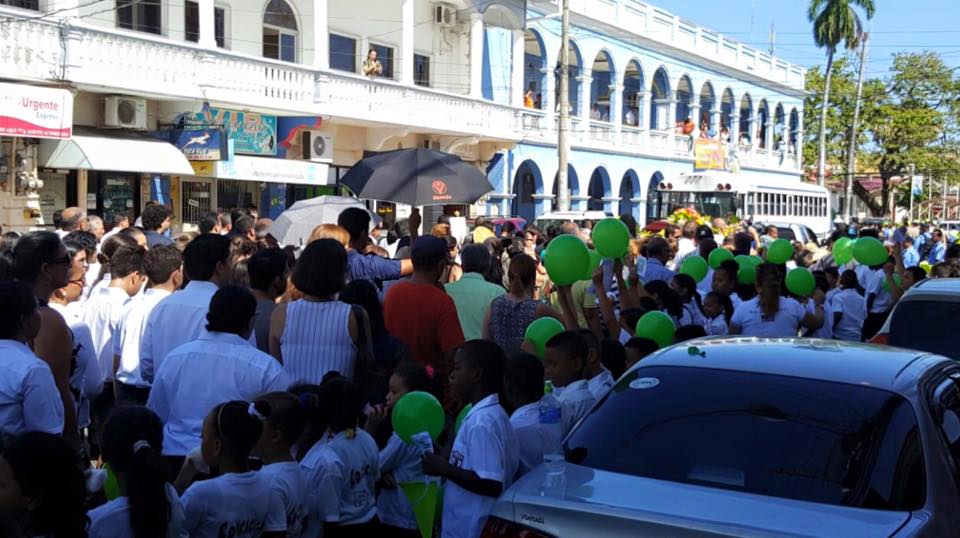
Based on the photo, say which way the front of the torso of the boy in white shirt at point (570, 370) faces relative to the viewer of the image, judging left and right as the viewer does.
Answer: facing to the left of the viewer

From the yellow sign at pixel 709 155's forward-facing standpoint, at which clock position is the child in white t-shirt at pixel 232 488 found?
The child in white t-shirt is roughly at 12 o'clock from the yellow sign.

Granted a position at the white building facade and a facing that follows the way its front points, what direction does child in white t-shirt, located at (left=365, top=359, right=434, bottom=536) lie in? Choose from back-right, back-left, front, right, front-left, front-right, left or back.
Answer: front-right

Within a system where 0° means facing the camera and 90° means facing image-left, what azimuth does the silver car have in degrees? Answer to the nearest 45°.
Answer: approximately 225°

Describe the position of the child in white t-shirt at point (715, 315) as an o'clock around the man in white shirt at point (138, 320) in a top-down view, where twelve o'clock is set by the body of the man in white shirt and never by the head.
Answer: The child in white t-shirt is roughly at 1 o'clock from the man in white shirt.

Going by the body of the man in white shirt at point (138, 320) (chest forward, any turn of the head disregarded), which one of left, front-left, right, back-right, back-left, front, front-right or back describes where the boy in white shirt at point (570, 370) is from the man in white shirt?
right

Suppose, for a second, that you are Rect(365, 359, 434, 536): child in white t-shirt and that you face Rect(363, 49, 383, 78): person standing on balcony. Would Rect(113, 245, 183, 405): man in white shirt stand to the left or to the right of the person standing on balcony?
left

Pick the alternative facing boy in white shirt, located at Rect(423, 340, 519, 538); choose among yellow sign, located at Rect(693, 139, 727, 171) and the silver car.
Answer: the yellow sign

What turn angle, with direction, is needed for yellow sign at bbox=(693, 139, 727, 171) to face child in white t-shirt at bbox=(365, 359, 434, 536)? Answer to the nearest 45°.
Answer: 0° — it already faces them

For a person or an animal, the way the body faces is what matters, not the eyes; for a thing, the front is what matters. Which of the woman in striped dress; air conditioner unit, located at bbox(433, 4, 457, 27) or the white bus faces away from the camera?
the woman in striped dress
